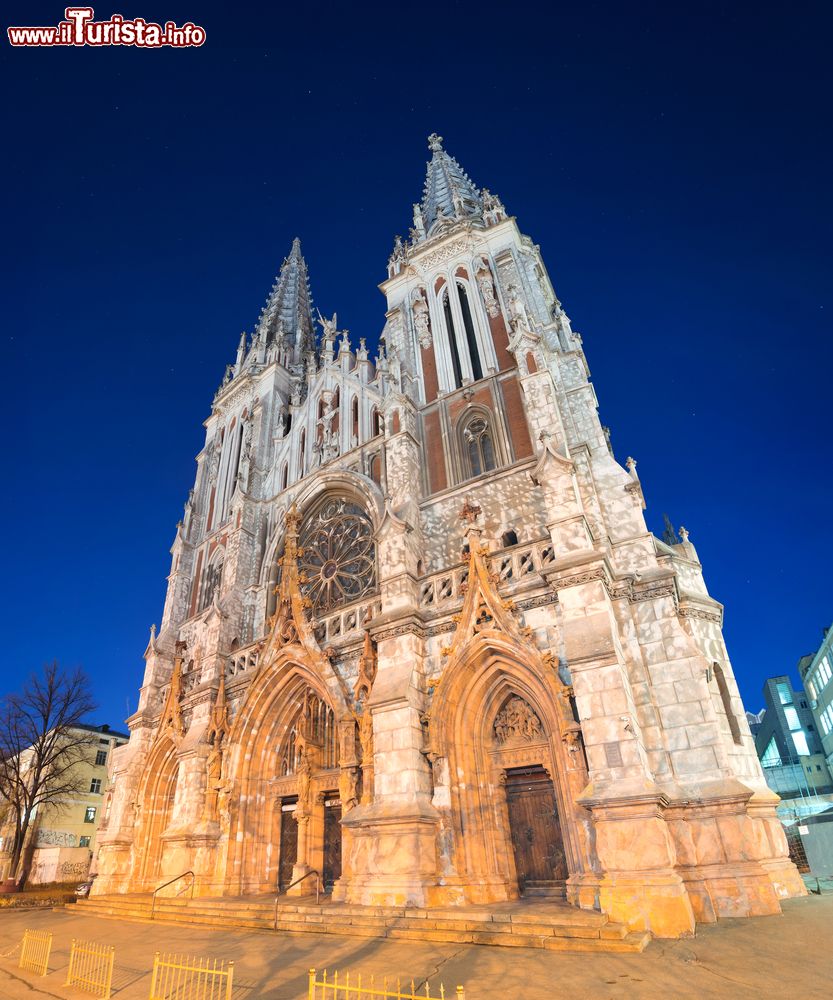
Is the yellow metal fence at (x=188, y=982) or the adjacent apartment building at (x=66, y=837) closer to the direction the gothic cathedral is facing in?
the yellow metal fence

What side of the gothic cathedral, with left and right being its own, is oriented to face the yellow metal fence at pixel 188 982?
front

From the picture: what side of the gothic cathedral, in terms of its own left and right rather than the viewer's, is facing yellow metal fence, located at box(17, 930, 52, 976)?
front

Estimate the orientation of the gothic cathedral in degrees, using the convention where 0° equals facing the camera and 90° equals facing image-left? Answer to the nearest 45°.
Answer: approximately 45°

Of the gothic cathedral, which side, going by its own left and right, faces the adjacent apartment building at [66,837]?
right

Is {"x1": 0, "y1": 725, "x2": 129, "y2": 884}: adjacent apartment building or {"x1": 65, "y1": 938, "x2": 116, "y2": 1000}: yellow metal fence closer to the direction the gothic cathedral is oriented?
the yellow metal fence
